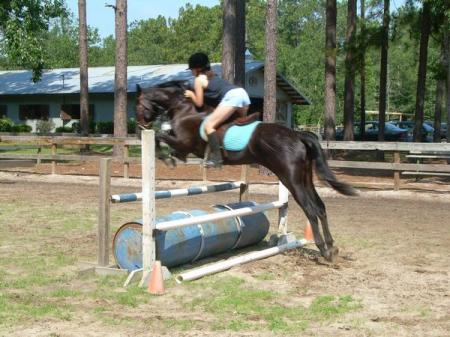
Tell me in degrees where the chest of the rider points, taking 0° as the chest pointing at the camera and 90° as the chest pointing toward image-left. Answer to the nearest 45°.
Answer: approximately 90°

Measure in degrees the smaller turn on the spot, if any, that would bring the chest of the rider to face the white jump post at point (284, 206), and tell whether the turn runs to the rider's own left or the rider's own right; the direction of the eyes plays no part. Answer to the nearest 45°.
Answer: approximately 135° to the rider's own right

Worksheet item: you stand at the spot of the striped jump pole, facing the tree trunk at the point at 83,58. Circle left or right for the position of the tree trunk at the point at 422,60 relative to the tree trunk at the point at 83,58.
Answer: right

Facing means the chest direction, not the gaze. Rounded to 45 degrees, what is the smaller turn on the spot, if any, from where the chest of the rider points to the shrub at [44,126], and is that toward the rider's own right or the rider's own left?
approximately 90° to the rider's own right

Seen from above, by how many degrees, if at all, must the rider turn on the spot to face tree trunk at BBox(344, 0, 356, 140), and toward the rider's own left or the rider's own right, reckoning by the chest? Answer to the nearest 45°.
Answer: approximately 90° to the rider's own right

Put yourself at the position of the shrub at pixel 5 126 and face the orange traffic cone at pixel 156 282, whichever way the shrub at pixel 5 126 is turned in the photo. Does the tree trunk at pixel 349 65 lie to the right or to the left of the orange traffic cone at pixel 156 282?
left

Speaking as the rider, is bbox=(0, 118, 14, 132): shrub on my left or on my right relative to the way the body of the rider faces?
on my right

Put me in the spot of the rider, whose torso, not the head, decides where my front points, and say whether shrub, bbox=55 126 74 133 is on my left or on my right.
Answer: on my right

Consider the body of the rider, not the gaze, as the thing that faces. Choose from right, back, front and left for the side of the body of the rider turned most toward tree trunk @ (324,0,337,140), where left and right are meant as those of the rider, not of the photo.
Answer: right
